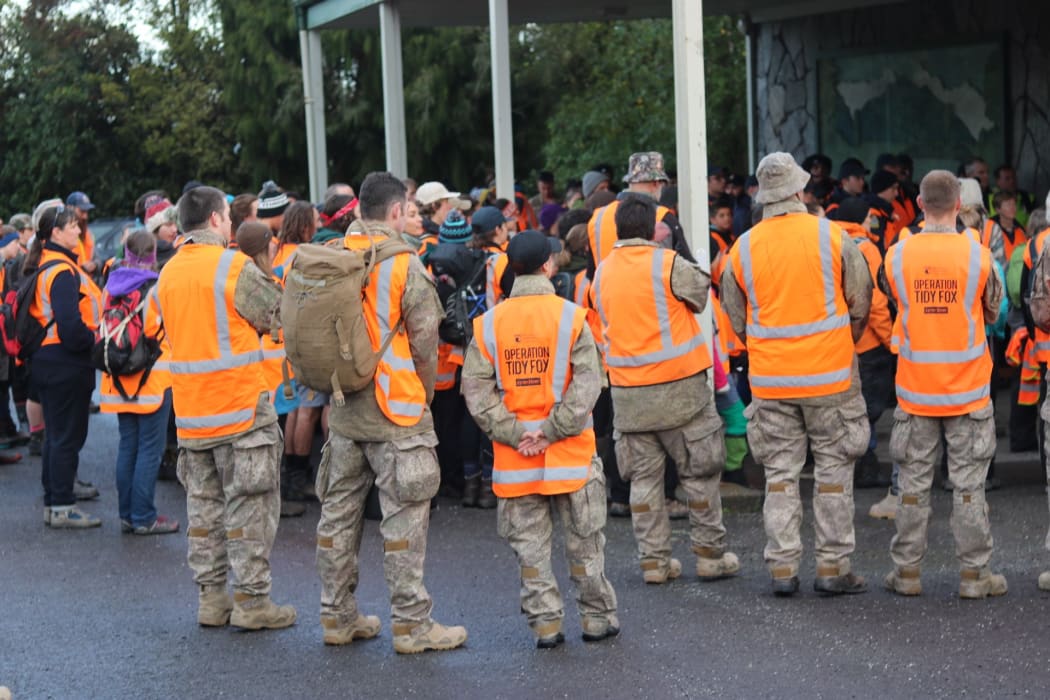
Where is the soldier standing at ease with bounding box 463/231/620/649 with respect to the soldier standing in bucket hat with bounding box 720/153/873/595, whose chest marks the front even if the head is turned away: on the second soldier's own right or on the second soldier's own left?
on the second soldier's own left

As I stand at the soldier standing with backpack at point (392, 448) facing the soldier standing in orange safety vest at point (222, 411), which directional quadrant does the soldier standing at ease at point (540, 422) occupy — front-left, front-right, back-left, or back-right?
back-right

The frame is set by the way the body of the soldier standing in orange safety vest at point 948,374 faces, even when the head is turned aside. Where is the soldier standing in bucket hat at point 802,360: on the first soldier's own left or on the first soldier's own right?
on the first soldier's own left

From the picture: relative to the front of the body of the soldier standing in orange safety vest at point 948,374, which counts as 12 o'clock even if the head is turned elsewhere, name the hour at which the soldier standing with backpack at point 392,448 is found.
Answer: the soldier standing with backpack at point 392,448 is roughly at 8 o'clock from the soldier standing in orange safety vest at point 948,374.

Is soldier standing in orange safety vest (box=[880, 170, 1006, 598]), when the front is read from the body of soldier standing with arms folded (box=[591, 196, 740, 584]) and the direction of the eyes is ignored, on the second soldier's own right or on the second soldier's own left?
on the second soldier's own right

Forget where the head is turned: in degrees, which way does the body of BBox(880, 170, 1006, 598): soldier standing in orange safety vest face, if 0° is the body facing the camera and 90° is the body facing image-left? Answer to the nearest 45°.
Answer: approximately 180°

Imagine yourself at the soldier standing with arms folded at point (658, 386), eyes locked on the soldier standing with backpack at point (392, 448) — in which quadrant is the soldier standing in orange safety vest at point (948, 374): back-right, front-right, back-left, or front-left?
back-left

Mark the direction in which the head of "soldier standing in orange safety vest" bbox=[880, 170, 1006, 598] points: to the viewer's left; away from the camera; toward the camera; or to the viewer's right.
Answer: away from the camera

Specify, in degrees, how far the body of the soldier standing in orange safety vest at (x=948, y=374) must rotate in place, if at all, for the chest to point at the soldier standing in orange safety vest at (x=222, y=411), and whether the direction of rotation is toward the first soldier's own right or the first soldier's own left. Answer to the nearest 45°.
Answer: approximately 90° to the first soldier's own left

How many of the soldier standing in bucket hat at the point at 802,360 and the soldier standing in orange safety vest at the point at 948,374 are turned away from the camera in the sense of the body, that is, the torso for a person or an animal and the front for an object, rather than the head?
2

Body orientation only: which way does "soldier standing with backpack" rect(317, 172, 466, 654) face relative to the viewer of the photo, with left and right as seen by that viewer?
facing away from the viewer and to the right of the viewer

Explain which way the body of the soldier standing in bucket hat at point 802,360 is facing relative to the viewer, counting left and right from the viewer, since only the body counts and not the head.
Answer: facing away from the viewer

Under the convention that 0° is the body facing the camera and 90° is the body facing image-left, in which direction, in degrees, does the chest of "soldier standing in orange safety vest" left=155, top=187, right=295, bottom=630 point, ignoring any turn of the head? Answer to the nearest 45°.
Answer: approximately 225°

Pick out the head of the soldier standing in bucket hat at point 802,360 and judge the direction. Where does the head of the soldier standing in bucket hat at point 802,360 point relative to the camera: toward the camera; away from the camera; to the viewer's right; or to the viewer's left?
away from the camera

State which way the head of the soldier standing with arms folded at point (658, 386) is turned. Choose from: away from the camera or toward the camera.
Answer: away from the camera
